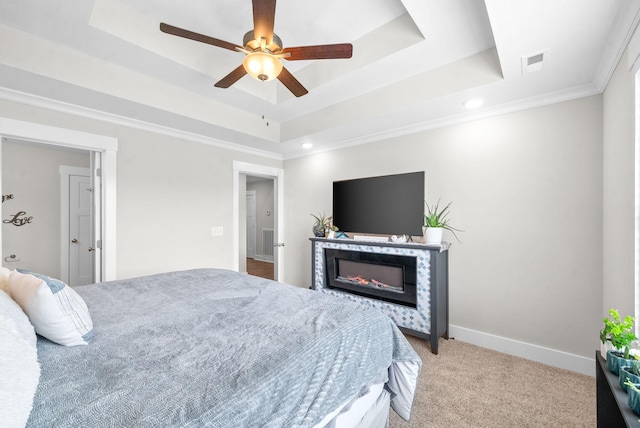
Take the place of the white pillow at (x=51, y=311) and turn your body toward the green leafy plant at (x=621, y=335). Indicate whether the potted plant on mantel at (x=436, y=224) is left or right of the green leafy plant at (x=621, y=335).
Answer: left

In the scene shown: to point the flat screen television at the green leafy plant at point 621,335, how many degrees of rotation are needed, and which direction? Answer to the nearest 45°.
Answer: approximately 90° to its left

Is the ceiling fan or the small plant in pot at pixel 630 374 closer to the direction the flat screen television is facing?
the ceiling fan

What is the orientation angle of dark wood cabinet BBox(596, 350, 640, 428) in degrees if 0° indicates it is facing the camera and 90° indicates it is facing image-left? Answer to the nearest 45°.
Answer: approximately 90°

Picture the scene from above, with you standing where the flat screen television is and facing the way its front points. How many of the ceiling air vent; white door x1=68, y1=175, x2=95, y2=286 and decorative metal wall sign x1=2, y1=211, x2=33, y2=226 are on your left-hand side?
1

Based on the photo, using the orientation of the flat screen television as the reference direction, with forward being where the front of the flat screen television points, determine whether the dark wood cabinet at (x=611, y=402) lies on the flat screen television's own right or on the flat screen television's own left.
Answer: on the flat screen television's own left

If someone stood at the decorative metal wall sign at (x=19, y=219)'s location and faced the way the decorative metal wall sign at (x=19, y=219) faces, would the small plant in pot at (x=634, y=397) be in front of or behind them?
in front
